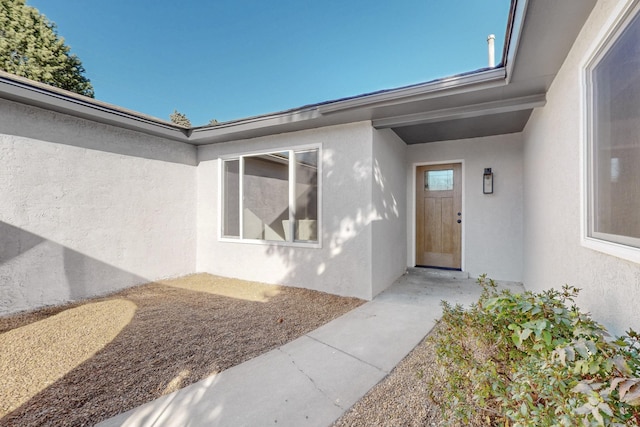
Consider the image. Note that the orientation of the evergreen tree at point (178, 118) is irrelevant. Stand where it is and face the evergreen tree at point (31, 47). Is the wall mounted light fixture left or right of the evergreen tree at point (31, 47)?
left

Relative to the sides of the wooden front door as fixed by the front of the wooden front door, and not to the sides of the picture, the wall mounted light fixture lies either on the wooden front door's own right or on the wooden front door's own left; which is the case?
on the wooden front door's own left

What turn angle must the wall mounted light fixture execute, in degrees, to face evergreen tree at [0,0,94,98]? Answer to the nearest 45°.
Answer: approximately 90° to its right

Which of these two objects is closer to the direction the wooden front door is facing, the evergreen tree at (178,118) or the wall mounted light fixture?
the wall mounted light fixture

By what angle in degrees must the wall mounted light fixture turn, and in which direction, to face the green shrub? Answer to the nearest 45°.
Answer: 0° — it already faces it

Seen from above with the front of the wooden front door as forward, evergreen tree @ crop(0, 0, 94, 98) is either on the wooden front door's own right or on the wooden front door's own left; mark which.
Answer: on the wooden front door's own right

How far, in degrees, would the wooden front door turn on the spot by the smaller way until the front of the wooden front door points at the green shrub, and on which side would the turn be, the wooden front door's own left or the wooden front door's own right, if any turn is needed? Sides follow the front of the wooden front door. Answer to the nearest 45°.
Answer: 0° — it already faces it

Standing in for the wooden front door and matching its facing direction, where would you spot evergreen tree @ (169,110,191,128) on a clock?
The evergreen tree is roughly at 4 o'clock from the wooden front door.

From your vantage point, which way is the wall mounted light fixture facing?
toward the camera

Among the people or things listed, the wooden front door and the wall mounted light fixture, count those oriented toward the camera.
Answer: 2

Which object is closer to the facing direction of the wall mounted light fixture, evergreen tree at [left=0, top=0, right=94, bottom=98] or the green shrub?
the green shrub

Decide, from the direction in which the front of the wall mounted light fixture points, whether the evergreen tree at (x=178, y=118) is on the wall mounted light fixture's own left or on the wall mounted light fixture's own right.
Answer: on the wall mounted light fixture's own right

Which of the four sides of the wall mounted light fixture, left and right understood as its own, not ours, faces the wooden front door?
right

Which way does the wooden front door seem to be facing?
toward the camera
